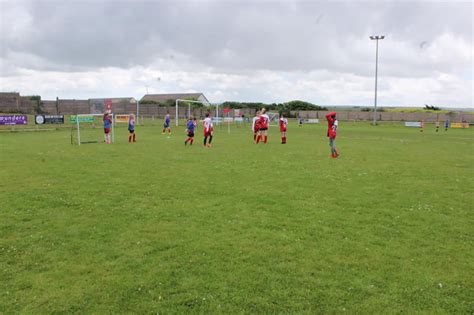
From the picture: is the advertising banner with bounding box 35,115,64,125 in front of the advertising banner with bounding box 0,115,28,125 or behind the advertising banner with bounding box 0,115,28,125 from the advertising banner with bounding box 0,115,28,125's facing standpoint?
behind

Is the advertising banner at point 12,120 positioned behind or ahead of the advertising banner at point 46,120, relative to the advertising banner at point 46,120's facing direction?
ahead

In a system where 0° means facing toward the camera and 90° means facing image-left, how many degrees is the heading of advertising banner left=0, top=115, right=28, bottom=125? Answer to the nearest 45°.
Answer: approximately 0°

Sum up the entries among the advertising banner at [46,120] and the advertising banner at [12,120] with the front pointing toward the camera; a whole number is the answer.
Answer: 2
